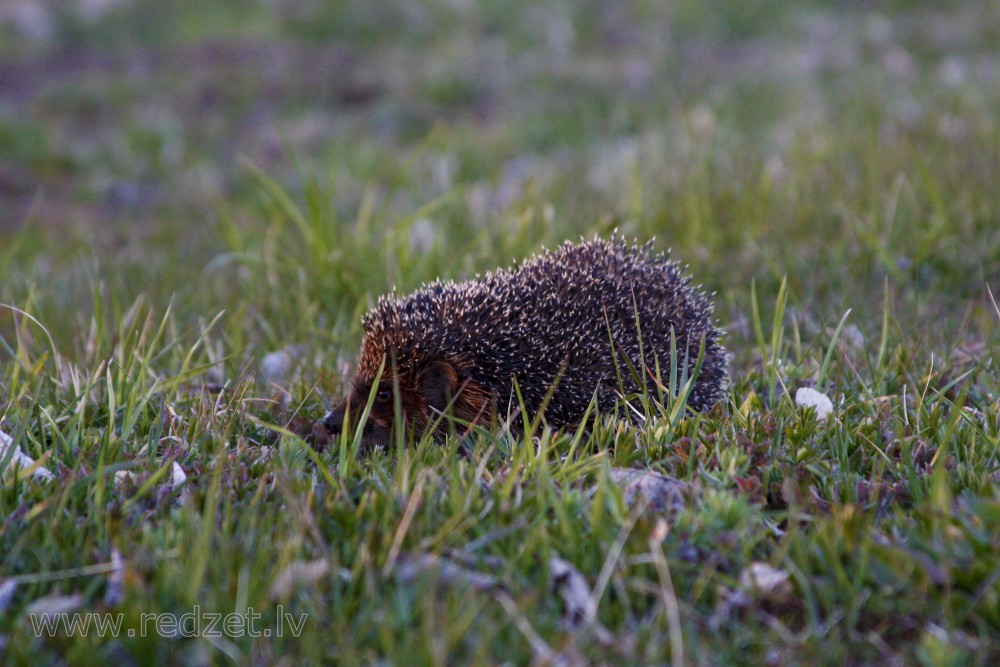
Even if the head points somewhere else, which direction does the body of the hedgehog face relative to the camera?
to the viewer's left

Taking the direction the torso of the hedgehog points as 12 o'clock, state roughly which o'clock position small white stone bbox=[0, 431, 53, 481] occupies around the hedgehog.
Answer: The small white stone is roughly at 11 o'clock from the hedgehog.

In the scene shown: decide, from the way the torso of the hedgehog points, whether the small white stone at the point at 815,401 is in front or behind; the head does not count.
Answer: behind

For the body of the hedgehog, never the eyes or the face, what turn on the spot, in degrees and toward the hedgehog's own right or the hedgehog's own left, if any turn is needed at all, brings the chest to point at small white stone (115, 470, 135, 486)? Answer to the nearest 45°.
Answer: approximately 45° to the hedgehog's own left
